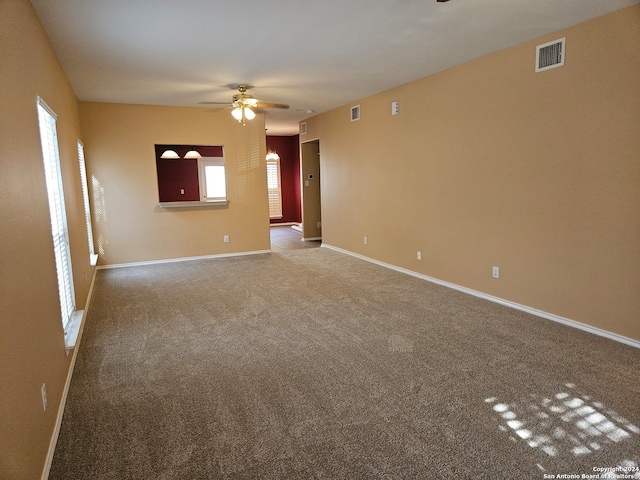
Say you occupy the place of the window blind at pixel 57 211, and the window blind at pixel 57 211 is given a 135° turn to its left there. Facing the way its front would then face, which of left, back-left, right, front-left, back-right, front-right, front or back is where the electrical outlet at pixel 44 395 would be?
back-left

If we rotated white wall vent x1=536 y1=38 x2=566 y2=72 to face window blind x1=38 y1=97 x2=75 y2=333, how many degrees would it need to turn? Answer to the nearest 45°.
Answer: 0° — it already faces it

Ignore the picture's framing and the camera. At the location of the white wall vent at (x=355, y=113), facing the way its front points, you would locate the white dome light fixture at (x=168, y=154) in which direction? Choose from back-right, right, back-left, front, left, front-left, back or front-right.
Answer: front-right

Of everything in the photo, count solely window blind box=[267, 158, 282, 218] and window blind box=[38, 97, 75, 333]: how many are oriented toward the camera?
1

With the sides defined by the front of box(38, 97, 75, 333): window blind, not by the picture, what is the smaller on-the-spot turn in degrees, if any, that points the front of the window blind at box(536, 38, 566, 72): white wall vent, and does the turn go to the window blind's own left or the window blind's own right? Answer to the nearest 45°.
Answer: approximately 45° to the window blind's own right

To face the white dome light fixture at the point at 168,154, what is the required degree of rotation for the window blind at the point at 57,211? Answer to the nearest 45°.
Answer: approximately 45° to its left

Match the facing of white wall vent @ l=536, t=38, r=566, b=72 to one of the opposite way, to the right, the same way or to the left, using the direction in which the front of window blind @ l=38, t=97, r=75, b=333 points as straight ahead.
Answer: the opposite way

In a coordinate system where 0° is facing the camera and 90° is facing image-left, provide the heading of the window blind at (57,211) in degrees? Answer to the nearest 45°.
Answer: approximately 270°

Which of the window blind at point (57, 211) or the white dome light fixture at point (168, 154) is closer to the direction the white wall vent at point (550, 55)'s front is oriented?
the window blind

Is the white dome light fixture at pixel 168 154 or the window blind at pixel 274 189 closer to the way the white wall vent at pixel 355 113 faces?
the white dome light fixture

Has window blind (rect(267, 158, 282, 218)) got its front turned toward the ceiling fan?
yes

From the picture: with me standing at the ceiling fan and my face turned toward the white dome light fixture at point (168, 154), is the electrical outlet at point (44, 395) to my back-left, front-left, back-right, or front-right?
back-left

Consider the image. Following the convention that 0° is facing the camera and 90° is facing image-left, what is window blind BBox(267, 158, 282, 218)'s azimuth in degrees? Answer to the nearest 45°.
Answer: approximately 0°
